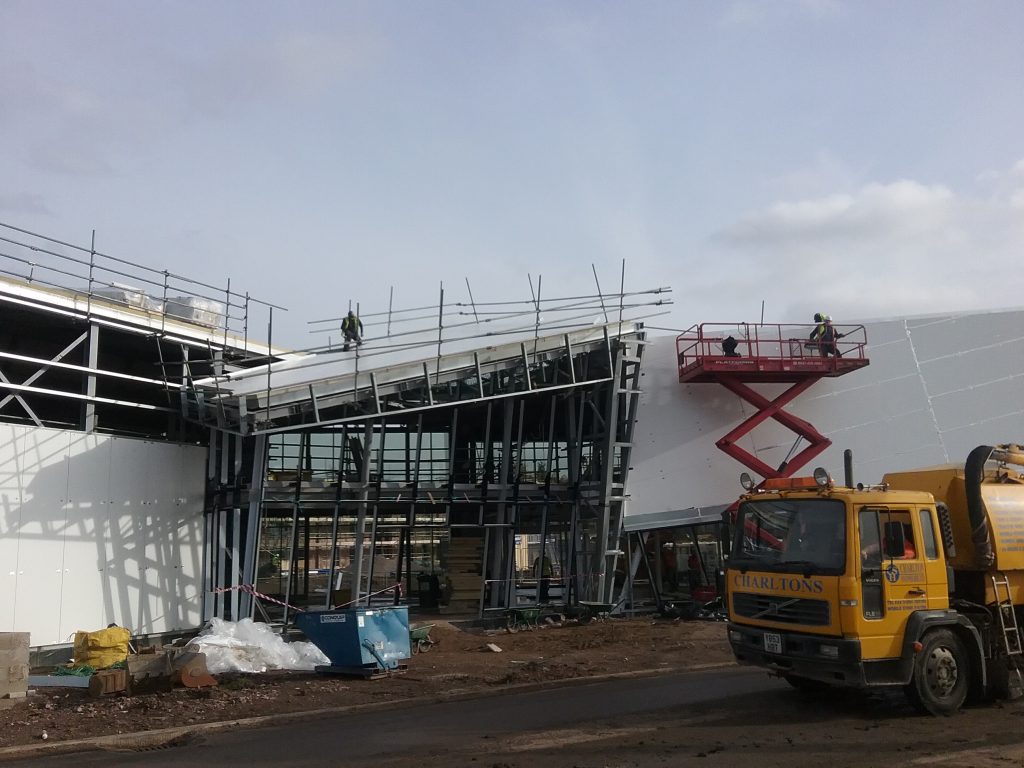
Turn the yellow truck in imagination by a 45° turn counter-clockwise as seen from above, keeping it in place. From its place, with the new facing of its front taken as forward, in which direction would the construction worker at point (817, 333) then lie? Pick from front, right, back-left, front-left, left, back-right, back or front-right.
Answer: back

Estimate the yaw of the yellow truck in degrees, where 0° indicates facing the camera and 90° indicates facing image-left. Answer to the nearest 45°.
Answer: approximately 45°

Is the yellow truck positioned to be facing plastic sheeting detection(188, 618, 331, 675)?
no

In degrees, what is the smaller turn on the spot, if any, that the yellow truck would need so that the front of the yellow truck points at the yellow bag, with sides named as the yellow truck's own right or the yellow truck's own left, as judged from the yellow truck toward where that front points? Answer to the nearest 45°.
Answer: approximately 45° to the yellow truck's own right

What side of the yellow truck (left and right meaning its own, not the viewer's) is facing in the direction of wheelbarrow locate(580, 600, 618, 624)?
right

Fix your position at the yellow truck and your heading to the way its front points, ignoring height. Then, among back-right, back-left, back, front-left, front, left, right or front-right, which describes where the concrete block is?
front-right

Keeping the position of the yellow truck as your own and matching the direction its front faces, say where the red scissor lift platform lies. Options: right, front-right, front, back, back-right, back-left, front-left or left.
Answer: back-right

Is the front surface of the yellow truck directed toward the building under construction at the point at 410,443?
no

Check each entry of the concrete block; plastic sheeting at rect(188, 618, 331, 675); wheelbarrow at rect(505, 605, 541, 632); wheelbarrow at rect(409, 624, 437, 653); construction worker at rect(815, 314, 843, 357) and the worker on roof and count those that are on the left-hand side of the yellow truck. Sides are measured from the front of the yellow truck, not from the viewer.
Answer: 0

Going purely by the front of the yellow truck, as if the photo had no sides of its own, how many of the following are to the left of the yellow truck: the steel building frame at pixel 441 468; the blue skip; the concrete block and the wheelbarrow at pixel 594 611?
0

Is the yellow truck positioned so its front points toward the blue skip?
no

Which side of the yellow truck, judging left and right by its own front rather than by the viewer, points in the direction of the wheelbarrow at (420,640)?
right

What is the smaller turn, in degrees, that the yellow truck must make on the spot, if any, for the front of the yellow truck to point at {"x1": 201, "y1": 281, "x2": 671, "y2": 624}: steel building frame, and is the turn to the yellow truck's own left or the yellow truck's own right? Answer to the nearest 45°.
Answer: approximately 90° to the yellow truck's own right

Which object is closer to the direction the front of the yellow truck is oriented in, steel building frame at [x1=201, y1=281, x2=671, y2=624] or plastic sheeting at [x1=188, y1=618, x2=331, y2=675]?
the plastic sheeting

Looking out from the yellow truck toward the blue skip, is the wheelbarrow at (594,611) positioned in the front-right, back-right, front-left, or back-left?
front-right

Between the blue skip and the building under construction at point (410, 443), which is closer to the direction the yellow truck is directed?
the blue skip
